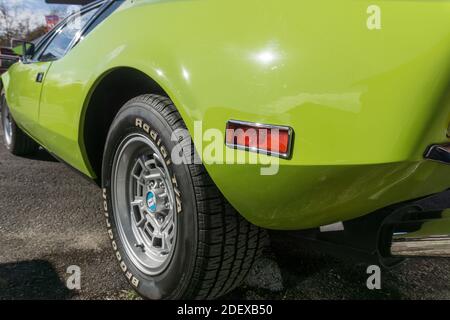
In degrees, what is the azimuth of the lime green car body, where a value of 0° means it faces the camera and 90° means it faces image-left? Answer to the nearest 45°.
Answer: approximately 135°
